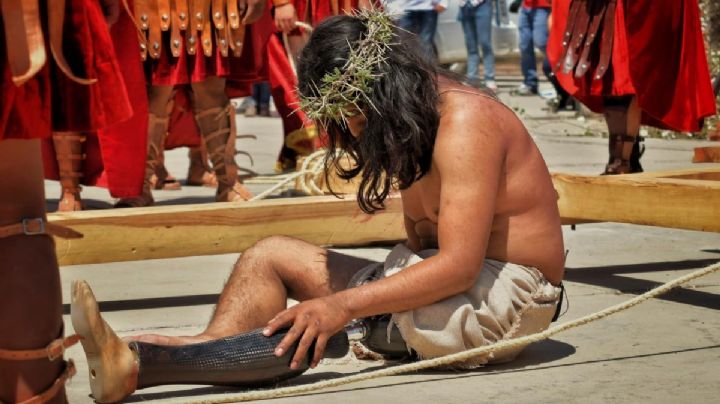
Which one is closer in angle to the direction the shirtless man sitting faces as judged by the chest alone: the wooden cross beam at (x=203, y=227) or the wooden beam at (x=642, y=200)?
the wooden cross beam

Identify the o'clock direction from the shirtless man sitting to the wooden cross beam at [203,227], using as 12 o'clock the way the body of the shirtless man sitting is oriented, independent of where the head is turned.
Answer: The wooden cross beam is roughly at 2 o'clock from the shirtless man sitting.

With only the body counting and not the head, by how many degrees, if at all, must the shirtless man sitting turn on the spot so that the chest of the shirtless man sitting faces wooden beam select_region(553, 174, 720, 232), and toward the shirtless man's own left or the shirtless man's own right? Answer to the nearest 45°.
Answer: approximately 135° to the shirtless man's own right

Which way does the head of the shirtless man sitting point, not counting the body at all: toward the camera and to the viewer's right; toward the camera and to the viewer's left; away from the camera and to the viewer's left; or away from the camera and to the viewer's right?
toward the camera and to the viewer's left

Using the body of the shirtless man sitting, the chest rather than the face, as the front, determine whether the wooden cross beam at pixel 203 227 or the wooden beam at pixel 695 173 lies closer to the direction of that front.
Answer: the wooden cross beam

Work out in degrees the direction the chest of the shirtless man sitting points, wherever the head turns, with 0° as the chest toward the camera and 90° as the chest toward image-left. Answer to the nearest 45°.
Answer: approximately 90°
